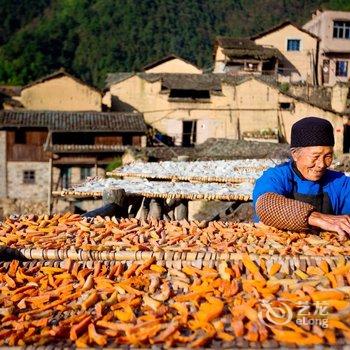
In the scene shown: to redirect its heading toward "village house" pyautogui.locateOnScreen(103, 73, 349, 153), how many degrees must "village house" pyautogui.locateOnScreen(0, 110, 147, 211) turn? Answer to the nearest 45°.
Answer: approximately 90° to its left

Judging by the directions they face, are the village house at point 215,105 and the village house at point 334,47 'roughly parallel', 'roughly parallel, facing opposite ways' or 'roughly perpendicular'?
roughly parallel

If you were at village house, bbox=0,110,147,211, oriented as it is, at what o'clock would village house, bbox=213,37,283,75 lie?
village house, bbox=213,37,283,75 is roughly at 8 o'clock from village house, bbox=0,110,147,211.

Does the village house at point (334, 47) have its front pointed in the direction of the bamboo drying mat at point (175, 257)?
yes

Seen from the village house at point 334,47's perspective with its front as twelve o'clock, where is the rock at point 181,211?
The rock is roughly at 12 o'clock from the village house.

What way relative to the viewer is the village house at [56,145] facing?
toward the camera

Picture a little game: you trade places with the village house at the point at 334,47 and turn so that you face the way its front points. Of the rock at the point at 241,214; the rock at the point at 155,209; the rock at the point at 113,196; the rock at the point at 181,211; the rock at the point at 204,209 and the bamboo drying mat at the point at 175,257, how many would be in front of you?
6

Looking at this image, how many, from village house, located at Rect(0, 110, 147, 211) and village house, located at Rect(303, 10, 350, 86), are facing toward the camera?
2

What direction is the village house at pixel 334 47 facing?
toward the camera

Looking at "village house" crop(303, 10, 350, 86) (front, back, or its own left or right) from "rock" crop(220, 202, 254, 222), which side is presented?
front

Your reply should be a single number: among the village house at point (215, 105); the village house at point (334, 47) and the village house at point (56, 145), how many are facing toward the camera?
3

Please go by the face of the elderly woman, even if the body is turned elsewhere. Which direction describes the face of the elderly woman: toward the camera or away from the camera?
toward the camera

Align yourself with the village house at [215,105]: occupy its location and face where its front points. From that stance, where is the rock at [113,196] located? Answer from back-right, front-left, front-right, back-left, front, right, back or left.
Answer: front
